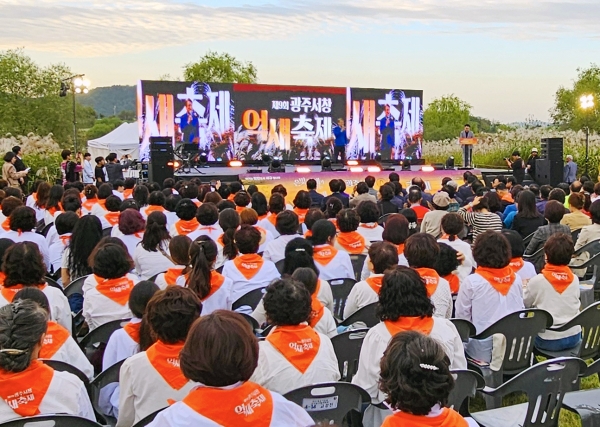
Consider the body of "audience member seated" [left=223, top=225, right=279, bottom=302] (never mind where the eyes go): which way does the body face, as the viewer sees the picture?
away from the camera

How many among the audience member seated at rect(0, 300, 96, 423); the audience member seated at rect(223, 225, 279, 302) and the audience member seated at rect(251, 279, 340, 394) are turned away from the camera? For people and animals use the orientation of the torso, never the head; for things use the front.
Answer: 3

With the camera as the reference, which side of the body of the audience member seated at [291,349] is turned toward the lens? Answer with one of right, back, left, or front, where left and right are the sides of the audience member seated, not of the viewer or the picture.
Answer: back

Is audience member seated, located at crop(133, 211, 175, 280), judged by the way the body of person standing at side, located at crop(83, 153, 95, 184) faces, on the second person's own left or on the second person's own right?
on the second person's own right

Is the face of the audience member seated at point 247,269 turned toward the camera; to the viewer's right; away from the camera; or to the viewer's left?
away from the camera

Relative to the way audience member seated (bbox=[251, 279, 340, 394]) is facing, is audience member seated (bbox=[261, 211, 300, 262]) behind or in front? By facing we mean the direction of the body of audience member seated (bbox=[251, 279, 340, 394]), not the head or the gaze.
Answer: in front

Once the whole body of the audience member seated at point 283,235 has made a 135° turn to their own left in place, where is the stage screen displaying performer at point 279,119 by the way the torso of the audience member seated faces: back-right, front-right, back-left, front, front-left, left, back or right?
back-right

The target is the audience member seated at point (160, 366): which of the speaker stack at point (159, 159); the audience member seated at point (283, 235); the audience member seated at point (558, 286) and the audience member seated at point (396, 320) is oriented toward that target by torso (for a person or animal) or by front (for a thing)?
the speaker stack

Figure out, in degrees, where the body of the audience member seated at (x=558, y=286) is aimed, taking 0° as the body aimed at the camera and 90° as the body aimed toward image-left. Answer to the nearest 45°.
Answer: approximately 180°

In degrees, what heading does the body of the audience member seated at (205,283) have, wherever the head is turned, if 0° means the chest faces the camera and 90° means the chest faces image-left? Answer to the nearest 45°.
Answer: approximately 180°

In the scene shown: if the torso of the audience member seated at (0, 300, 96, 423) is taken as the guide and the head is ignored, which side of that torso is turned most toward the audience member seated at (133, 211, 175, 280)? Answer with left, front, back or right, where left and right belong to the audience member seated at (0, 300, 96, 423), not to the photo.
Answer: front

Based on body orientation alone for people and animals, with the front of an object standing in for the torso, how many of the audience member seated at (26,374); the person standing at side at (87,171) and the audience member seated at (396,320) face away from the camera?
2

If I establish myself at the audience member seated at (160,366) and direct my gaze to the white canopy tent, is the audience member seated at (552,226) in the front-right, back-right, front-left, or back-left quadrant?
front-right

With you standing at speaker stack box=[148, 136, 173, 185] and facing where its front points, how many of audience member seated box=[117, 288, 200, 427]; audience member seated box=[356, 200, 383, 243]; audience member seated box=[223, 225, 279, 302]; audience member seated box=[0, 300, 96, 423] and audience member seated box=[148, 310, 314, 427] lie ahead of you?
5

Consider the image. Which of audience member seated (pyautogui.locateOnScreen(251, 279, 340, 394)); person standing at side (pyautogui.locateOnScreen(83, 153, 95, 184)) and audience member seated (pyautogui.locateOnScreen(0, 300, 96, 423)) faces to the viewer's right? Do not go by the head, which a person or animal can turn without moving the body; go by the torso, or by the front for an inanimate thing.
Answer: the person standing at side

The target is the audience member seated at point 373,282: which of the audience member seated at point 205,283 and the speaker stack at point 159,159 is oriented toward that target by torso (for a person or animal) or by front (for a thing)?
the speaker stack

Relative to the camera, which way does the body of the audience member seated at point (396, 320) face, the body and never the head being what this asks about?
away from the camera
